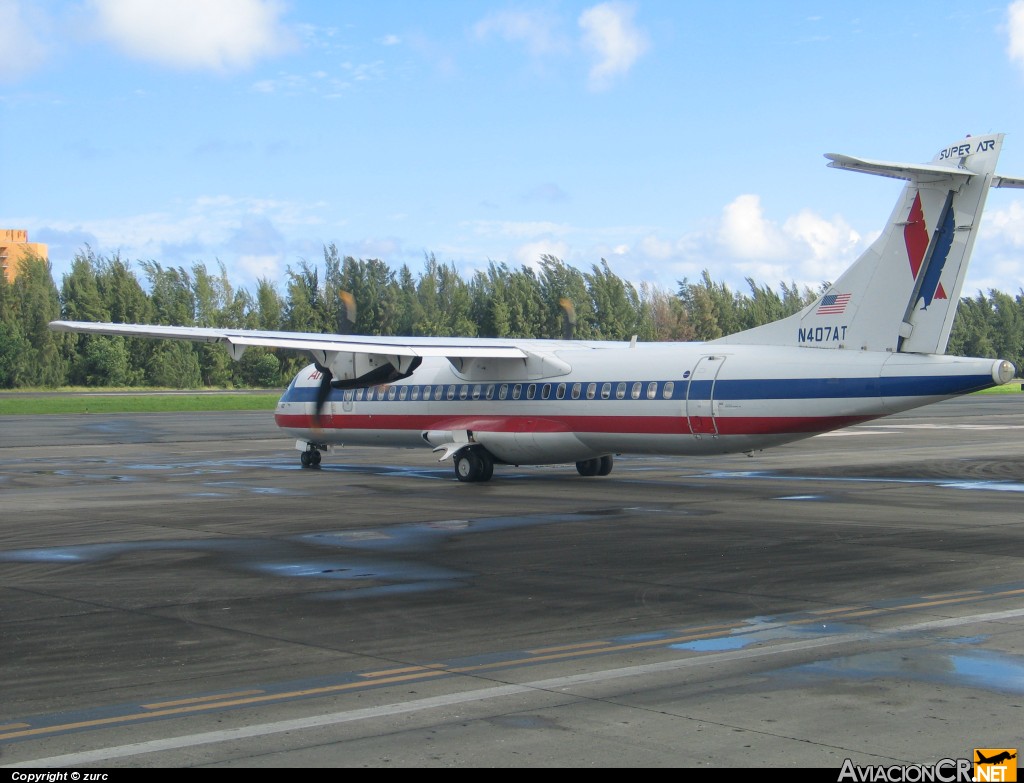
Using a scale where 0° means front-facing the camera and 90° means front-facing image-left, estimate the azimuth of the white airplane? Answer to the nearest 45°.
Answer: approximately 135°
